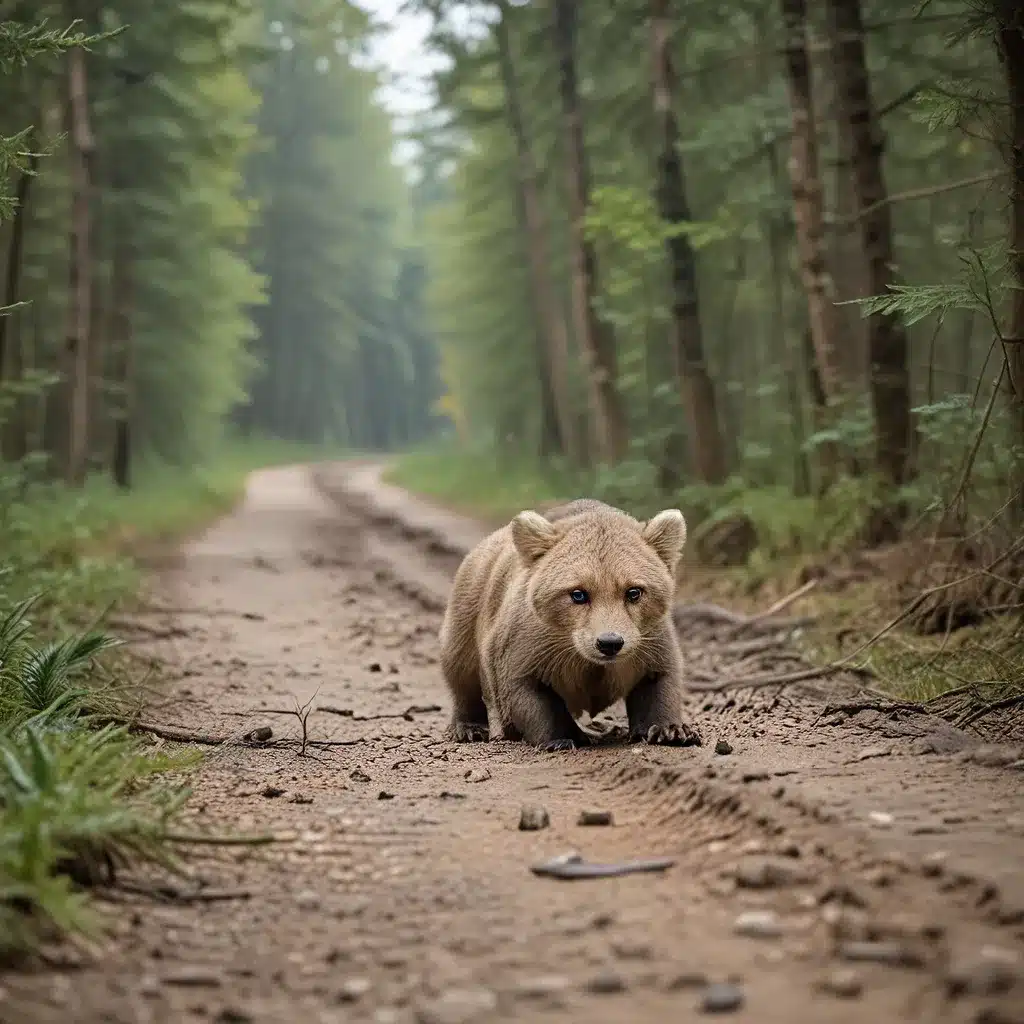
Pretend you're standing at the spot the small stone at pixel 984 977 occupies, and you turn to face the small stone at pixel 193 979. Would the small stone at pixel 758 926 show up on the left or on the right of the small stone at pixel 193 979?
right

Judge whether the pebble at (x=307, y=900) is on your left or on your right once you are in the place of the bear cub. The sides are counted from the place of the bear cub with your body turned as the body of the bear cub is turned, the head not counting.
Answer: on your right

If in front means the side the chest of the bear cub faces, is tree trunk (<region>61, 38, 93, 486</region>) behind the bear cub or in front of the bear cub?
behind

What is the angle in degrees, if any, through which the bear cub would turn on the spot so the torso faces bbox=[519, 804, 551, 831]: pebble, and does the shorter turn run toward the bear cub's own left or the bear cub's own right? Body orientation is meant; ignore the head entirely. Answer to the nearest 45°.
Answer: approximately 45° to the bear cub's own right

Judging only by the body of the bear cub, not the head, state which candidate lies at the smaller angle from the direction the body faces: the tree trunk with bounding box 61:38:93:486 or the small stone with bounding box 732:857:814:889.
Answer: the small stone

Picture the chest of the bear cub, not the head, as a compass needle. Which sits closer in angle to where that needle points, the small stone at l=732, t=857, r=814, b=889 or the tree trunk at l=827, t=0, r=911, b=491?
the small stone

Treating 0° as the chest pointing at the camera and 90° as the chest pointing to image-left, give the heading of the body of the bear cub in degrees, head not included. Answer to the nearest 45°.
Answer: approximately 315°
